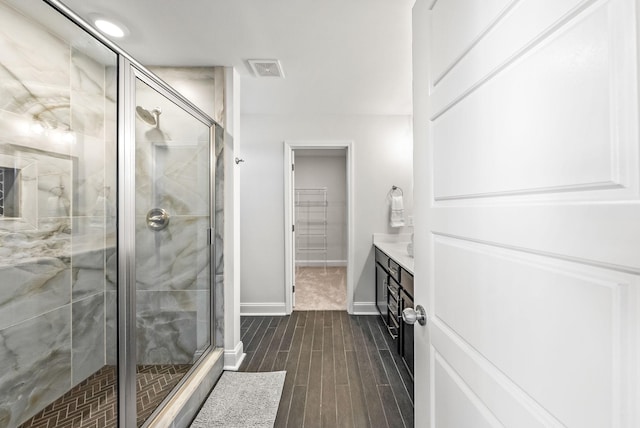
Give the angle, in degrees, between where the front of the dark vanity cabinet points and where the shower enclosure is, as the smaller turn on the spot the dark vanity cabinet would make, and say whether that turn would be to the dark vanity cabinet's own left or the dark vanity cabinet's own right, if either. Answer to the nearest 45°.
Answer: approximately 45° to the dark vanity cabinet's own left

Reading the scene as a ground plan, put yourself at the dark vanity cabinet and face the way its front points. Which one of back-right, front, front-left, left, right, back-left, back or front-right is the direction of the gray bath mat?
front-left

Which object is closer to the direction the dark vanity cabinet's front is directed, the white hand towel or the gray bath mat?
the gray bath mat

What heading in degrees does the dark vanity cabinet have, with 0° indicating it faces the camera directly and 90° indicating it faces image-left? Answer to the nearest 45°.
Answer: approximately 90°

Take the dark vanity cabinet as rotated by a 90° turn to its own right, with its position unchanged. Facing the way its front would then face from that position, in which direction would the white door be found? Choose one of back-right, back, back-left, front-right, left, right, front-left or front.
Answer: back

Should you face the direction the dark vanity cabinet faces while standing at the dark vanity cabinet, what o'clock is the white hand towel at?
The white hand towel is roughly at 3 o'clock from the dark vanity cabinet.

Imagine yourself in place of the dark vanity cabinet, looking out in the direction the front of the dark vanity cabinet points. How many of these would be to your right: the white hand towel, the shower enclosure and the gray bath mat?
1
